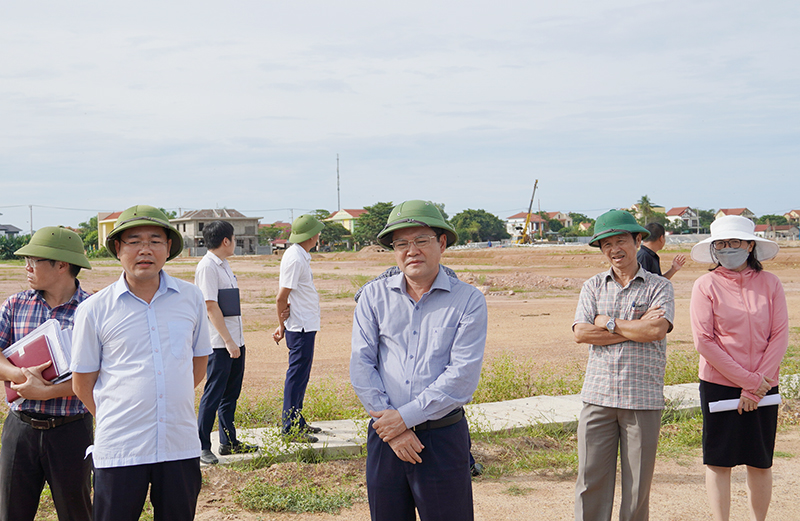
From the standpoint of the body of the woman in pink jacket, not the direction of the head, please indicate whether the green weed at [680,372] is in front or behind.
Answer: behind

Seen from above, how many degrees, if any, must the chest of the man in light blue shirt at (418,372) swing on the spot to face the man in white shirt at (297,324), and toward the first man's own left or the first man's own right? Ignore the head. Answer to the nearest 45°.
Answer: approximately 180°

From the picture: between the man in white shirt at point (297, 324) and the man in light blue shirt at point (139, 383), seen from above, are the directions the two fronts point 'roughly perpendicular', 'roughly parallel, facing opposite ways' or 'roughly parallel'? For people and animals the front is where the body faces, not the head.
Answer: roughly perpendicular

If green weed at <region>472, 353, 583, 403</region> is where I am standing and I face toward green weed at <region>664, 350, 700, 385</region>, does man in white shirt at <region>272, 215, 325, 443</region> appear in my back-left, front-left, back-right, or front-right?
back-right

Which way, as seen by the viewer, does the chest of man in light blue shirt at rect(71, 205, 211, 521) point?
toward the camera

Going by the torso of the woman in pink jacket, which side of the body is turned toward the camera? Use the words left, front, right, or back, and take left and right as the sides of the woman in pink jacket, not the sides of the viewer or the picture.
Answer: front

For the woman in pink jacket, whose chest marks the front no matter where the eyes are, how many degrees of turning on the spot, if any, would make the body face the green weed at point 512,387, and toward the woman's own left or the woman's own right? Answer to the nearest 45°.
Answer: approximately 135° to the woman's own right

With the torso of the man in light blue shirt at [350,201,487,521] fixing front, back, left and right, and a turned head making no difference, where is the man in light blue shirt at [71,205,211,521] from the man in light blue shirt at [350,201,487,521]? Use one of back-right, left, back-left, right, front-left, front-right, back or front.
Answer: right

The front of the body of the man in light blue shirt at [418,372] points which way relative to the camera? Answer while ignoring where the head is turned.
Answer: toward the camera
